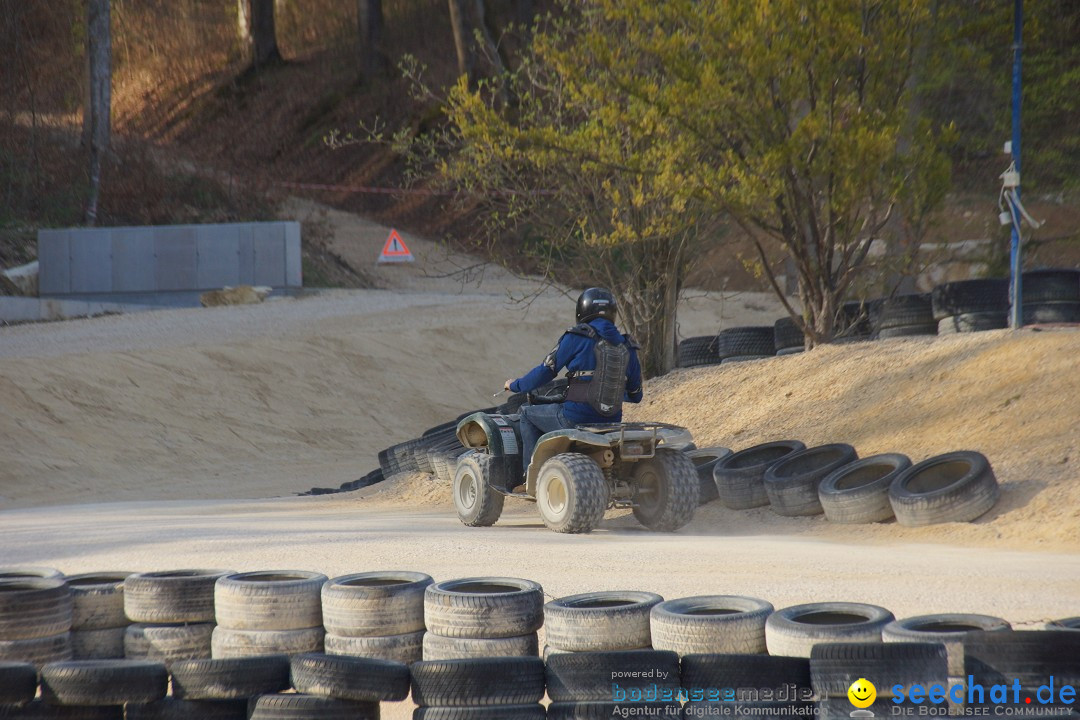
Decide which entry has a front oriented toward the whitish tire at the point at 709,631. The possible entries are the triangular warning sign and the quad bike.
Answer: the triangular warning sign

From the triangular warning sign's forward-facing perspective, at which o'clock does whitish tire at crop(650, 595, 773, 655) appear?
The whitish tire is roughly at 12 o'clock from the triangular warning sign.

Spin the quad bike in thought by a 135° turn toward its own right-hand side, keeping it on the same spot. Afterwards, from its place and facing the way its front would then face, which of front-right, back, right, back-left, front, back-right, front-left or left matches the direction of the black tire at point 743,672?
right

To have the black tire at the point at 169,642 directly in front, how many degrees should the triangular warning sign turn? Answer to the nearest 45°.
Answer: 0° — it already faces it

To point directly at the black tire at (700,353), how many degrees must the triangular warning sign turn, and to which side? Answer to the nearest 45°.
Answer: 0° — it already faces it

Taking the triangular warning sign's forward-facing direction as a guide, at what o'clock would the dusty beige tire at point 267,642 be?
The dusty beige tire is roughly at 12 o'clock from the triangular warning sign.

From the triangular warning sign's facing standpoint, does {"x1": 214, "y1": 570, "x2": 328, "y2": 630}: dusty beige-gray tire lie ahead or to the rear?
ahead

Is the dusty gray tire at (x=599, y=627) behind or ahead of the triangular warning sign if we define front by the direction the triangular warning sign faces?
ahead

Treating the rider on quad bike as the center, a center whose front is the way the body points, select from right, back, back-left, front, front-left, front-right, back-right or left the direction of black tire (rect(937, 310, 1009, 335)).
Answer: right

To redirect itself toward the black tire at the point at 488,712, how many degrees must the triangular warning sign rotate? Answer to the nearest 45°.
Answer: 0° — it already faces it

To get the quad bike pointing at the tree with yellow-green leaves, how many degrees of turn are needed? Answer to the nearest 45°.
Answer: approximately 45° to its right

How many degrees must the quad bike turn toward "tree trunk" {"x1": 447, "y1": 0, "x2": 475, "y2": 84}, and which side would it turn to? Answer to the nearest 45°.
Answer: approximately 45° to its right

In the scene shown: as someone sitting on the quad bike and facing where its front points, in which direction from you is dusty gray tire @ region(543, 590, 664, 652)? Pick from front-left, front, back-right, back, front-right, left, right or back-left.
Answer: back-left

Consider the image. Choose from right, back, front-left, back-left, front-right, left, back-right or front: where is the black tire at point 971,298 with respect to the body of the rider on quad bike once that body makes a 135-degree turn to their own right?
front-left

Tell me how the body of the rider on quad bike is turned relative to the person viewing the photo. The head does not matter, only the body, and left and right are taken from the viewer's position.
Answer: facing away from the viewer and to the left of the viewer
